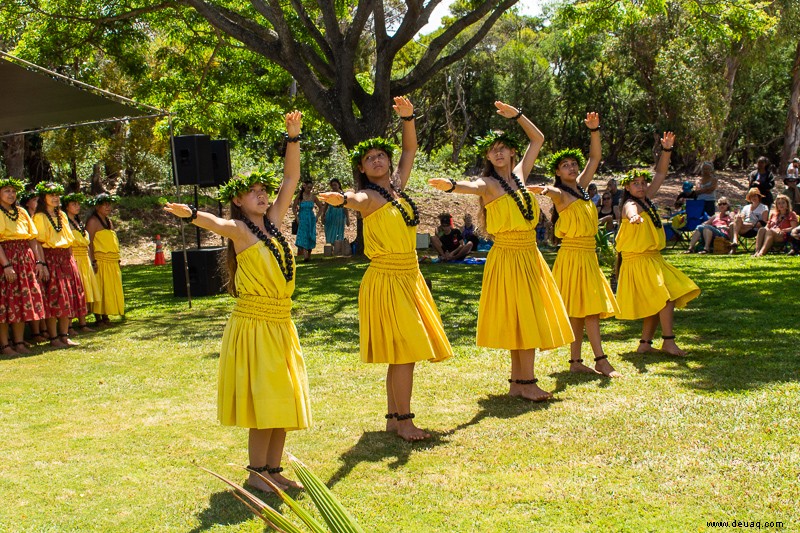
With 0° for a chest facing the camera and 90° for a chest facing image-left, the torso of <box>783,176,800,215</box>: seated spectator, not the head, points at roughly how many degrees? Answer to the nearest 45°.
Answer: approximately 45°

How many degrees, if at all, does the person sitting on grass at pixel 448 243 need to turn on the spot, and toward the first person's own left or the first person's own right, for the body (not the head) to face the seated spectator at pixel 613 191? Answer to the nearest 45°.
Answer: approximately 90° to the first person's own left

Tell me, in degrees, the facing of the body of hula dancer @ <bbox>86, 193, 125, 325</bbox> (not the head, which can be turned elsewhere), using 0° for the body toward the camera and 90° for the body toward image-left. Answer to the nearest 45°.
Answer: approximately 315°

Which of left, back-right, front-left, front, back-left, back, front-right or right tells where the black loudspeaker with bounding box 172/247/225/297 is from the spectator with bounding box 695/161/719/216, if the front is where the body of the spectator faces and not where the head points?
front

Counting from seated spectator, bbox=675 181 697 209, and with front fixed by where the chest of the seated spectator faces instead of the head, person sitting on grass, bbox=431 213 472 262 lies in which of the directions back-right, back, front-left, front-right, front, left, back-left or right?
front

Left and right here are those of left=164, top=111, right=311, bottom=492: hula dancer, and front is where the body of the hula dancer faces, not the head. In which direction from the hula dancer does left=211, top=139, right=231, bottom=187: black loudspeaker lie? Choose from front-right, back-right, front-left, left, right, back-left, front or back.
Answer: back-left

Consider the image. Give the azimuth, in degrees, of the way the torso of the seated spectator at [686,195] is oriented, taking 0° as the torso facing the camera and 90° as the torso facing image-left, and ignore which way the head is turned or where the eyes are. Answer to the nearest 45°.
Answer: approximately 45°

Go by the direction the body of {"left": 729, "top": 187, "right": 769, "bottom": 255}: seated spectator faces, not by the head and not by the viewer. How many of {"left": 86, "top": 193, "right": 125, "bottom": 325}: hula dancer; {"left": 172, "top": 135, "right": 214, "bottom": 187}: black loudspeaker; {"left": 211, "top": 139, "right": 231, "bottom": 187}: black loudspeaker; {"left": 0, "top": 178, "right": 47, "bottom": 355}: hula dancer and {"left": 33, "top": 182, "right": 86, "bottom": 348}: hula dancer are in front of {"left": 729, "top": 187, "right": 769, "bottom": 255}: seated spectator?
5

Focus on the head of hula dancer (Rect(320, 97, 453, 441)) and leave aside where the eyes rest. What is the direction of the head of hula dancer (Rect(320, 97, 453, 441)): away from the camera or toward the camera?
toward the camera

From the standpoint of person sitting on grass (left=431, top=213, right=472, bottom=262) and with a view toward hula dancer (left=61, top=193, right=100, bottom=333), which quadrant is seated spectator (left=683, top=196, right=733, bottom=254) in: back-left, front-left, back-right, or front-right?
back-left

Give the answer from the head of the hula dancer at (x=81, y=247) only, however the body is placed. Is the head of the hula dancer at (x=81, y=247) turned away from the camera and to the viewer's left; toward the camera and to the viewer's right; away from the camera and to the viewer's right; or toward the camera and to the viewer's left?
toward the camera and to the viewer's right

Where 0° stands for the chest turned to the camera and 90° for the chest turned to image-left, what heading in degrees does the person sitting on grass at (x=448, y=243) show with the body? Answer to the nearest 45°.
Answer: approximately 0°

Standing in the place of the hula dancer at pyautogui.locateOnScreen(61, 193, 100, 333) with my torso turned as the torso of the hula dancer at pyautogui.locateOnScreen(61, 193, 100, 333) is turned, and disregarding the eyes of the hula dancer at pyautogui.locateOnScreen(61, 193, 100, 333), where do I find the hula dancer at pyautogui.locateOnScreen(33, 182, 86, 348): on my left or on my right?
on my right

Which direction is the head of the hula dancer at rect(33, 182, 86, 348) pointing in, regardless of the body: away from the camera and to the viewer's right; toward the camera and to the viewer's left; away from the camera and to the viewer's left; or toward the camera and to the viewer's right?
toward the camera and to the viewer's right

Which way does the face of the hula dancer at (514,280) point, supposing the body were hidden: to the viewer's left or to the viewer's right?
to the viewer's left
